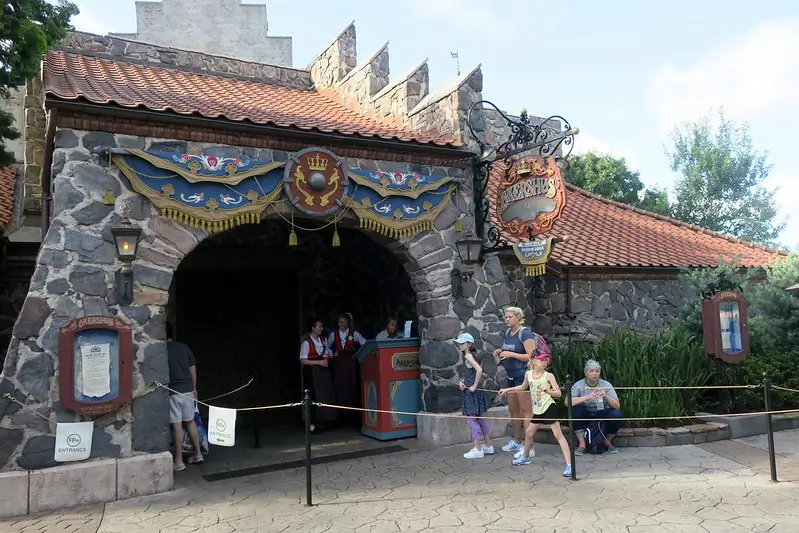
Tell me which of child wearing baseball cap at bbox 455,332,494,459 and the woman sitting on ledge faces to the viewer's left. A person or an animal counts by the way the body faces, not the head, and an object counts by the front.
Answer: the child wearing baseball cap

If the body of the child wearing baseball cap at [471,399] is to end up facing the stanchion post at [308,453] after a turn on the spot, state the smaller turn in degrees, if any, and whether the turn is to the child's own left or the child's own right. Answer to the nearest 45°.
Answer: approximately 45° to the child's own left

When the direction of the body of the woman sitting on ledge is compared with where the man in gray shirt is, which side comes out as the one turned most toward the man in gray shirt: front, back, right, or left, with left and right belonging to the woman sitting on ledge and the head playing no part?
right

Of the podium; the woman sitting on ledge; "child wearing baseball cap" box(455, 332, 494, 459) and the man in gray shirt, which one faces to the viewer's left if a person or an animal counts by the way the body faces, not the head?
the child wearing baseball cap

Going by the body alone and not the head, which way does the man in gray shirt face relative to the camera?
away from the camera

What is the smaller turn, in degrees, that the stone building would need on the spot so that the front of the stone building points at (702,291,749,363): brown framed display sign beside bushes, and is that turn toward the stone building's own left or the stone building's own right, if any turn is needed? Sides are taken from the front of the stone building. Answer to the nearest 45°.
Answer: approximately 45° to the stone building's own left

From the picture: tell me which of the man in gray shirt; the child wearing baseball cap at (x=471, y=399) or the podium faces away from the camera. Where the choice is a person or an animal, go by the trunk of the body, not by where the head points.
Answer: the man in gray shirt

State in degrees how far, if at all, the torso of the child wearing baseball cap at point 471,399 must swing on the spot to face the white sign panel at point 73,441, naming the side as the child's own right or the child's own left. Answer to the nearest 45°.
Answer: approximately 45° to the child's own left

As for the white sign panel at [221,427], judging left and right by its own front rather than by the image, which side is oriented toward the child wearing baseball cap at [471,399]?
left

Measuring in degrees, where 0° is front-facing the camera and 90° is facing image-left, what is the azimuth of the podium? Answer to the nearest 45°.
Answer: approximately 315°

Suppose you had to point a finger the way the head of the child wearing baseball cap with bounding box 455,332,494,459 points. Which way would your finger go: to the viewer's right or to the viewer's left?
to the viewer's left

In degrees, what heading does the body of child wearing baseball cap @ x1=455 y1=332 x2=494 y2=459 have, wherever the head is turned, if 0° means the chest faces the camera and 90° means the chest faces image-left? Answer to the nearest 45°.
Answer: approximately 90°

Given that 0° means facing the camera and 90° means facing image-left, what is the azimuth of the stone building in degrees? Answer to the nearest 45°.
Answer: approximately 315°
